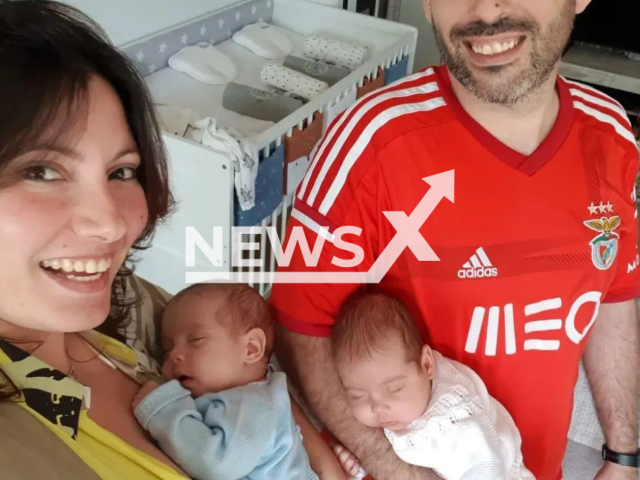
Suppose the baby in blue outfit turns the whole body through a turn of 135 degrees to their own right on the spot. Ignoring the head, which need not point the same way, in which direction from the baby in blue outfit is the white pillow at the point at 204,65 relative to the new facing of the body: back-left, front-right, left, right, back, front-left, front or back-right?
front

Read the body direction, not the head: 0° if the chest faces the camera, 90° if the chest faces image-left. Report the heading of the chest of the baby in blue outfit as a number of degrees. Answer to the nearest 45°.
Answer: approximately 45°

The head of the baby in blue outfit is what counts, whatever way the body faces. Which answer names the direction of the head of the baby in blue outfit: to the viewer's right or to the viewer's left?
to the viewer's left

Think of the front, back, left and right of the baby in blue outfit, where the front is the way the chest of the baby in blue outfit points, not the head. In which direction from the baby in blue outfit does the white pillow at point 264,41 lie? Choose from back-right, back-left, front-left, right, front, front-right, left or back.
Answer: back-right

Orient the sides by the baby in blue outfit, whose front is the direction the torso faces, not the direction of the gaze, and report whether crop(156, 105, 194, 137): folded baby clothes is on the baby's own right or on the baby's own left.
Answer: on the baby's own right

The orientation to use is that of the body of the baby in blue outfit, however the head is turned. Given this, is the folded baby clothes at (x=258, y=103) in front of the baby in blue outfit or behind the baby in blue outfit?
behind

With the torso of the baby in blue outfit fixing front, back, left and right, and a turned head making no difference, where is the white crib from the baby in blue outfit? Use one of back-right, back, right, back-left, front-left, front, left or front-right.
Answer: back-right

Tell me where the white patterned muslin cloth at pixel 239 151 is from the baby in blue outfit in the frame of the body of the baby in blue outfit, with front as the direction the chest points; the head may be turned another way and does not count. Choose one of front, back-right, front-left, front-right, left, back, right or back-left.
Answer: back-right
